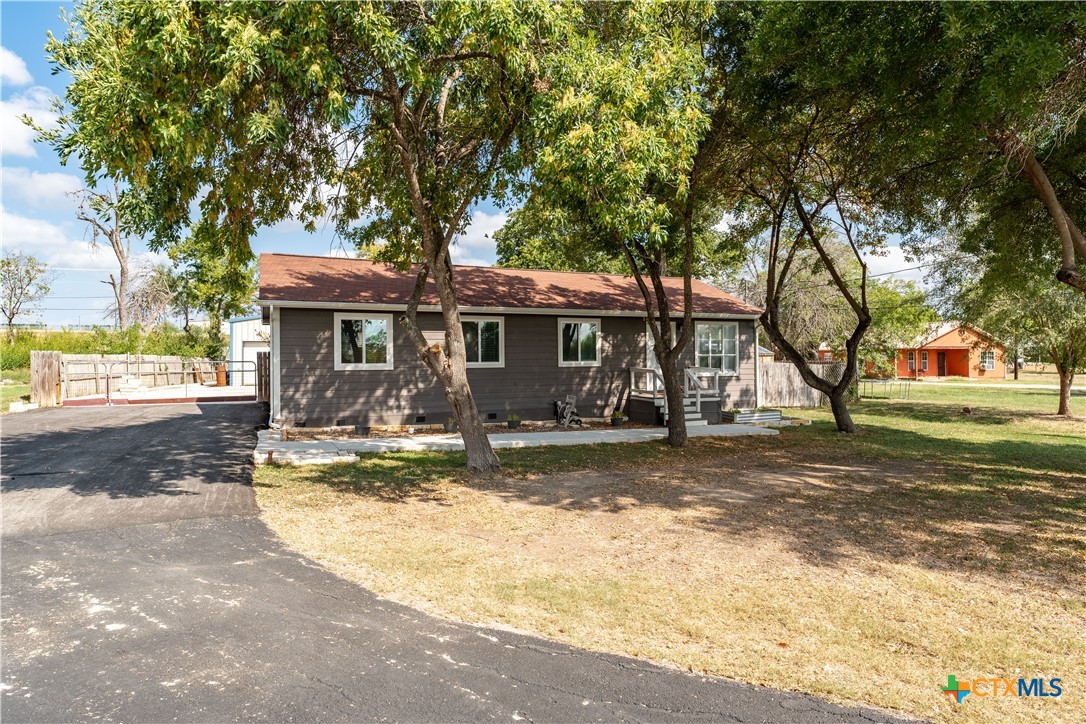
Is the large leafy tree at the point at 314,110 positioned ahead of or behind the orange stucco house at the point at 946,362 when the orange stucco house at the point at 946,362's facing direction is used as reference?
ahead

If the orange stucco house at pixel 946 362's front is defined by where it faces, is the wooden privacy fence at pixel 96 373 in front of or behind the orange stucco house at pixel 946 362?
in front

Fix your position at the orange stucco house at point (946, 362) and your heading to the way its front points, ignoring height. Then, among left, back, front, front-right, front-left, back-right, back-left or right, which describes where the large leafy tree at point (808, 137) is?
front

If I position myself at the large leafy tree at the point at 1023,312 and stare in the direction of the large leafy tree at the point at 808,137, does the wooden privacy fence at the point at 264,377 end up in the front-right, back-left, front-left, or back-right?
front-right

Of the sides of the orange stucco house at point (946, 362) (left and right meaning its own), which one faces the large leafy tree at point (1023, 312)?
front

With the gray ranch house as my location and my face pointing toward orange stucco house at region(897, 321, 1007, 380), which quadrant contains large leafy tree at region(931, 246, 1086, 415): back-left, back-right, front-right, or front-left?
front-right

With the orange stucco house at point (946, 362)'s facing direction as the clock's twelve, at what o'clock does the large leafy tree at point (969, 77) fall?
The large leafy tree is roughly at 12 o'clock from the orange stucco house.

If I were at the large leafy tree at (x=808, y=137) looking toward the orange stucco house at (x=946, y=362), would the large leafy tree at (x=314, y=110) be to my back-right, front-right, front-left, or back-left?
back-left

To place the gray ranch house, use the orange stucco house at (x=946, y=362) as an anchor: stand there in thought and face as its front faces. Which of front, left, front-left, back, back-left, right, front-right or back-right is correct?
front

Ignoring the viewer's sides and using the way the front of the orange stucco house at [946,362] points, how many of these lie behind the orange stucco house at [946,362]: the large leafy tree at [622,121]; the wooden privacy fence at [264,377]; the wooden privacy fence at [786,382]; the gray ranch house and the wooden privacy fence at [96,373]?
0

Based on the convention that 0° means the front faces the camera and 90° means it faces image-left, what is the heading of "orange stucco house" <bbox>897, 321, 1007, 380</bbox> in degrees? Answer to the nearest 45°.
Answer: approximately 0°

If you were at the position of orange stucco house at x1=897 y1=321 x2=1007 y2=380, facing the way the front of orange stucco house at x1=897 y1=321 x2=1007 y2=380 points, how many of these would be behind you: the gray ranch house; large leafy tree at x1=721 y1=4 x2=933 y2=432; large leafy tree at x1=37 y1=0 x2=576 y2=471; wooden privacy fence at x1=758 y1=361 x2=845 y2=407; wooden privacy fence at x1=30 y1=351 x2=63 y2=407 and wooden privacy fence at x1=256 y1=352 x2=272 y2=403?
0

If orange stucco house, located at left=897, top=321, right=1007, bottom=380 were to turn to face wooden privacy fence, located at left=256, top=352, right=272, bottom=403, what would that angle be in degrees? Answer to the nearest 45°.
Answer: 0° — it already faces it

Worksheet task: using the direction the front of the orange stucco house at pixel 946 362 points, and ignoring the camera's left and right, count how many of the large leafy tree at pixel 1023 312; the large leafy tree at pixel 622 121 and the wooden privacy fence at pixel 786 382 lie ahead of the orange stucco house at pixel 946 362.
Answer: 3

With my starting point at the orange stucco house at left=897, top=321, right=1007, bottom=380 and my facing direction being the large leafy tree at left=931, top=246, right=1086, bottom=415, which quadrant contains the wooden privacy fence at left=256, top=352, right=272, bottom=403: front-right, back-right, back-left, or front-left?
front-right

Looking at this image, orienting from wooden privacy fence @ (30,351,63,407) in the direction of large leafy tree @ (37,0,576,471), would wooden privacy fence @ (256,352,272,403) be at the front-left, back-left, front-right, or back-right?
front-left
